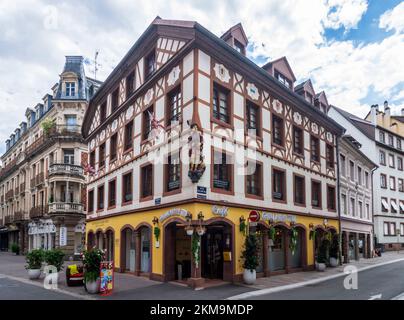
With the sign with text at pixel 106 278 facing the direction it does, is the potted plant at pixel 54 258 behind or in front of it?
behind

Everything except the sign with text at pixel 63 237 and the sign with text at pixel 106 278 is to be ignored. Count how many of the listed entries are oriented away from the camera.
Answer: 0

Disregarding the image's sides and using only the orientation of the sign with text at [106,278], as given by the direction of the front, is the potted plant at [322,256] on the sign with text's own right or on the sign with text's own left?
on the sign with text's own left

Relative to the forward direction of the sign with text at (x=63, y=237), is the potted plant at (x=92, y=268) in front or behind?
in front

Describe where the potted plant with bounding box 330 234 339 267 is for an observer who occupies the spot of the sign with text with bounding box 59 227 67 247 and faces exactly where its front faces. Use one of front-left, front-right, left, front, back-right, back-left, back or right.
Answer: front-left

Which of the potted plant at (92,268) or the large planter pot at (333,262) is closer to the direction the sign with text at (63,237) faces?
the potted plant

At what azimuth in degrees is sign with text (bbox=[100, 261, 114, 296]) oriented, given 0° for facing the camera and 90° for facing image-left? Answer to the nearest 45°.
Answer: approximately 315°

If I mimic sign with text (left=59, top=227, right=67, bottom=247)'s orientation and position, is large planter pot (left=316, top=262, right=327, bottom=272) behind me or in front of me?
in front

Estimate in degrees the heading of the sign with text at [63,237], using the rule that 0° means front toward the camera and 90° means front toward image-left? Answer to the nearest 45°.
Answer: approximately 0°
